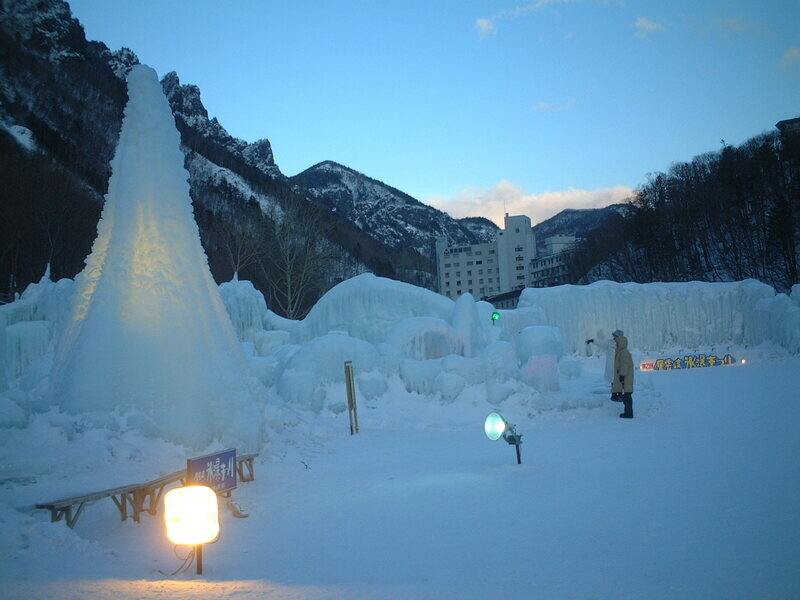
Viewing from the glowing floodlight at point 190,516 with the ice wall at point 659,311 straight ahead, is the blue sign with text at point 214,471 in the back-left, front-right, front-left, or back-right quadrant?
front-left

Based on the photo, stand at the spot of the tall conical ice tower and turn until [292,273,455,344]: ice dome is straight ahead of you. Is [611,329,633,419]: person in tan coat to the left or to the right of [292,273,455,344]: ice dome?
right

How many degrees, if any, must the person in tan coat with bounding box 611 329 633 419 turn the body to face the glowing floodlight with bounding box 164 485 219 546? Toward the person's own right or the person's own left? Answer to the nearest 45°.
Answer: approximately 90° to the person's own left

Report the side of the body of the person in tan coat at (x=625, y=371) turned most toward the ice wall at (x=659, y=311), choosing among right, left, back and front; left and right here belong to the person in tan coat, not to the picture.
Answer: right

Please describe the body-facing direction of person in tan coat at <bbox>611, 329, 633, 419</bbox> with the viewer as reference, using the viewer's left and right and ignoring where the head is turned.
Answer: facing to the left of the viewer

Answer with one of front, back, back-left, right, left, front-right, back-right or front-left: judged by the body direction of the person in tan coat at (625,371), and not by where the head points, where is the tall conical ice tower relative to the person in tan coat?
front-left

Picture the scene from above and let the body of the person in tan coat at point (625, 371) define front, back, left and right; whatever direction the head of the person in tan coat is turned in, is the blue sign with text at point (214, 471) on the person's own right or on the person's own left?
on the person's own left

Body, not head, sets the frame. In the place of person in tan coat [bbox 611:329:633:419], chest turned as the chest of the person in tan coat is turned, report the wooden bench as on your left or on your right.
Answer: on your left

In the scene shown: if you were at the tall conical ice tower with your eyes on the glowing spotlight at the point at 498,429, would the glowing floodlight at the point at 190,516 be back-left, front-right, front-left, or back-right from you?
front-right

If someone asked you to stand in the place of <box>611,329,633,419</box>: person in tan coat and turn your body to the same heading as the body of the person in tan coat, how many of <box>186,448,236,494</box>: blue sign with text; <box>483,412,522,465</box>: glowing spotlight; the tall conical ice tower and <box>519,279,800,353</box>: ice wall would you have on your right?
1
